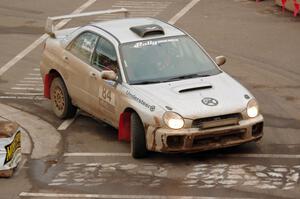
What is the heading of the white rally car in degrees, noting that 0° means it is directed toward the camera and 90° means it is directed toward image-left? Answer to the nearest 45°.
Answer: approximately 315°
